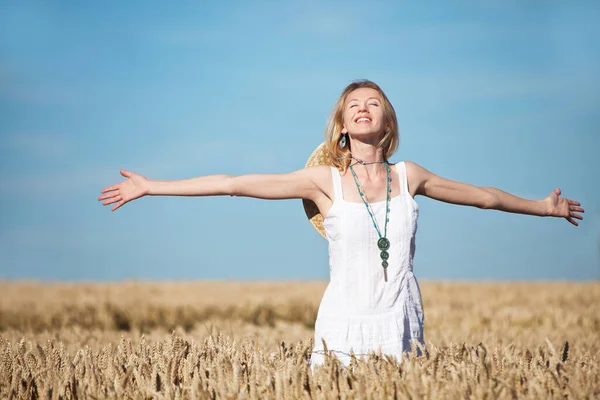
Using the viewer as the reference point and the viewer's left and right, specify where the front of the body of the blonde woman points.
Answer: facing the viewer
